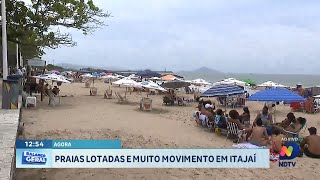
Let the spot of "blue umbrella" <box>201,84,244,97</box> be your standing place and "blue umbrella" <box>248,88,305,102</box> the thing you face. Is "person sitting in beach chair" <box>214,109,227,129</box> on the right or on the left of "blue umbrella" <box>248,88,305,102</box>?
right

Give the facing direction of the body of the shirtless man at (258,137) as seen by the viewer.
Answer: away from the camera

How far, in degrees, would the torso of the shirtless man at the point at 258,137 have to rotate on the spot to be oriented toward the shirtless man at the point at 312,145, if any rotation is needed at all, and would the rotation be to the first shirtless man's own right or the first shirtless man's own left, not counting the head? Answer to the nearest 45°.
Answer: approximately 90° to the first shirtless man's own right

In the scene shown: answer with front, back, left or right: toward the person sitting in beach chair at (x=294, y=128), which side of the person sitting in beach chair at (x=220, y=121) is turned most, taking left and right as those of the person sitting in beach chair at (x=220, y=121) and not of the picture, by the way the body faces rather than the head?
right

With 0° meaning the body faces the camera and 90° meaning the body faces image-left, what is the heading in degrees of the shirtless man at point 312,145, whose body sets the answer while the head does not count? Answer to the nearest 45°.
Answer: approximately 180°

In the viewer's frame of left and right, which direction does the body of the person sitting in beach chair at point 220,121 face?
facing away from the viewer and to the right of the viewer
